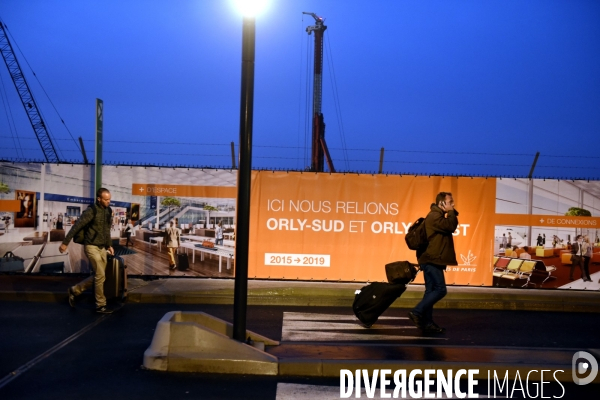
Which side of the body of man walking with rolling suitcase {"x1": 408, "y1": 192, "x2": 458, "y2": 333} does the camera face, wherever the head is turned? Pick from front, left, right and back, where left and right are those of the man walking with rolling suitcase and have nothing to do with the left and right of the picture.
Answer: right

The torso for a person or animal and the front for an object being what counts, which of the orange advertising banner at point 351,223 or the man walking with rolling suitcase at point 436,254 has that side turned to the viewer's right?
the man walking with rolling suitcase

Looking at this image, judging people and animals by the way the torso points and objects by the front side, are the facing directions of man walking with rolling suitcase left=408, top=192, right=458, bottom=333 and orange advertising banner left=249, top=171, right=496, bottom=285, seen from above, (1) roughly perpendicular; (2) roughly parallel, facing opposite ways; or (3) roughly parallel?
roughly perpendicular

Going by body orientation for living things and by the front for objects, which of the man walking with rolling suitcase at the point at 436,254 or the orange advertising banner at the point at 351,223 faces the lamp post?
the orange advertising banner

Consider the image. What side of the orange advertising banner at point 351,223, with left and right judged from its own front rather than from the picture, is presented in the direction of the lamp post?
front

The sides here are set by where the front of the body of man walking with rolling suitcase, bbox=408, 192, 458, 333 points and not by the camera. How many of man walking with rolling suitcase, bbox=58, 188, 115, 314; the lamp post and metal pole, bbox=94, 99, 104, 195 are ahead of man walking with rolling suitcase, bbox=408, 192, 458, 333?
0

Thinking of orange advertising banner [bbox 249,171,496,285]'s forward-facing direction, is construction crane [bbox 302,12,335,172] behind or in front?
behind

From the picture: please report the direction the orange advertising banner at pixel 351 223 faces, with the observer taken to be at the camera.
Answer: facing the viewer

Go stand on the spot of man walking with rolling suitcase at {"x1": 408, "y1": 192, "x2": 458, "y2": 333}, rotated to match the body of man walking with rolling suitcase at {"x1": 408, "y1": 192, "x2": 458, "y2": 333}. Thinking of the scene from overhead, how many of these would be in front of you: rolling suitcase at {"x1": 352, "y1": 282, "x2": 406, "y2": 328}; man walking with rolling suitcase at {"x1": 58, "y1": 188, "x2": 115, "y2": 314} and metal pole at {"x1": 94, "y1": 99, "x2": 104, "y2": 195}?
0

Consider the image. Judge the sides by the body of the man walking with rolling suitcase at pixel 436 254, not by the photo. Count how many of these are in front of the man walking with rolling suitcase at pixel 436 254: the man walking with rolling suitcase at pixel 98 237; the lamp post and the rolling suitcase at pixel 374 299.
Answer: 0

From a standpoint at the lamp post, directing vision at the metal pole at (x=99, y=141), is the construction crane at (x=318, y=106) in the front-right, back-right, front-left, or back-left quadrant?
front-right

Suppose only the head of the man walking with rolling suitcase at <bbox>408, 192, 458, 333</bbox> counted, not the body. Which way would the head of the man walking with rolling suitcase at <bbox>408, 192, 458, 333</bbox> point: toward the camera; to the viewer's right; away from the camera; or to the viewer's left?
to the viewer's right

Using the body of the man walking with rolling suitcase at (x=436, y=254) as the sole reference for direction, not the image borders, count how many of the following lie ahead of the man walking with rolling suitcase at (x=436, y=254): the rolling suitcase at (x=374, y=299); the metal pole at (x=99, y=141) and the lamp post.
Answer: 0

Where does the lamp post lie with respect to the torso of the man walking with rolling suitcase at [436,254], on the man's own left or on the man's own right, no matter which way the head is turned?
on the man's own right

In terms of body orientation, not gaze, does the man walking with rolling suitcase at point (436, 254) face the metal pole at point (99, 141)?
no

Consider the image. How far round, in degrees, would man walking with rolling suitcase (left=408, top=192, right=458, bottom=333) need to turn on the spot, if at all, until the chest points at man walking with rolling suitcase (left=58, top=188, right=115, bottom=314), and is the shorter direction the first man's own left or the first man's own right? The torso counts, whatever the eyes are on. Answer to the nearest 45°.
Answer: approximately 180°

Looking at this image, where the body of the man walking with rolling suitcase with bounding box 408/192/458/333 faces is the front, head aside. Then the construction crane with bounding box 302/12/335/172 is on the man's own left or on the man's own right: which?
on the man's own left

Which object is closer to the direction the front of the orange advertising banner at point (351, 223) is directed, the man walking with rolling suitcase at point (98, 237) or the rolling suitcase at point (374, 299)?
the rolling suitcase

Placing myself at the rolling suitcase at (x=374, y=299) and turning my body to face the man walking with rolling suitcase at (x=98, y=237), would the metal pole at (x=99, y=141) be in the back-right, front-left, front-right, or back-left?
front-right

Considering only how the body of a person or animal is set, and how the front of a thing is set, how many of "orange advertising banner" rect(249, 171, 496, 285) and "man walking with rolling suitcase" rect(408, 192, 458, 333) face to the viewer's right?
1

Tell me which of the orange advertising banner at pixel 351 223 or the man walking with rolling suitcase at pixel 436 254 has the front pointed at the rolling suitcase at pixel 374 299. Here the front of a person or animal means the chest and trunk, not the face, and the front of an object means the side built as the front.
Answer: the orange advertising banner
